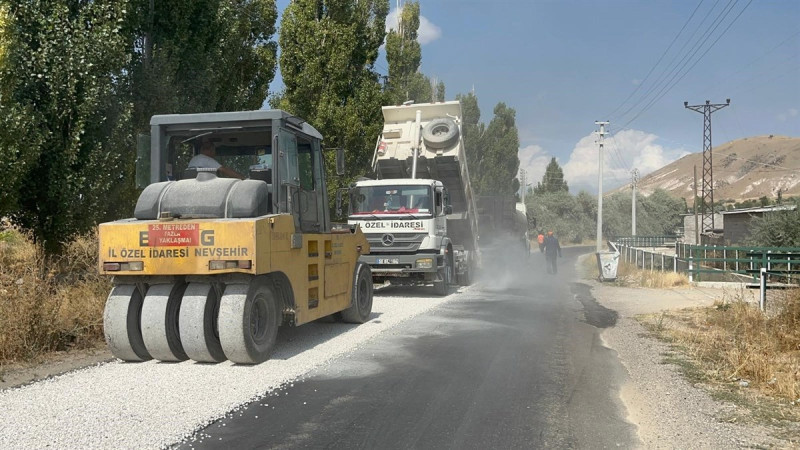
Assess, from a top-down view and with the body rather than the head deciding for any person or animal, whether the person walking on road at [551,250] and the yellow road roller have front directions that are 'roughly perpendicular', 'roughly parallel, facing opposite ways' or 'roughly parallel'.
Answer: roughly parallel, facing opposite ways

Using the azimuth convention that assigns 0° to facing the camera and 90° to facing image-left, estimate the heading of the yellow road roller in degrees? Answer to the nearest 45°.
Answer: approximately 225°

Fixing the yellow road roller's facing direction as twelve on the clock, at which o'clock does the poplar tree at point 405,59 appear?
The poplar tree is roughly at 11 o'clock from the yellow road roller.

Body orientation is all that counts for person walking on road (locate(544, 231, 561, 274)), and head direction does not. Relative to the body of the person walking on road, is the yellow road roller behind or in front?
in front

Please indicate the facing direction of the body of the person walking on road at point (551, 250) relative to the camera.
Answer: toward the camera

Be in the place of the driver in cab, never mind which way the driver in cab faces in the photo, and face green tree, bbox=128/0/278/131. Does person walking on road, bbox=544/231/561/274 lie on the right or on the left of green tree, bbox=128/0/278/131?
right

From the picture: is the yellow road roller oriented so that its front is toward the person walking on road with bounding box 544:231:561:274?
yes

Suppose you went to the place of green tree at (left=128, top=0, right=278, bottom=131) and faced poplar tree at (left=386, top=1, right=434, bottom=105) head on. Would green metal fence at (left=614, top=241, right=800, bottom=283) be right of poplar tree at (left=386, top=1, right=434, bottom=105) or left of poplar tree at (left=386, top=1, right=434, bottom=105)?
right

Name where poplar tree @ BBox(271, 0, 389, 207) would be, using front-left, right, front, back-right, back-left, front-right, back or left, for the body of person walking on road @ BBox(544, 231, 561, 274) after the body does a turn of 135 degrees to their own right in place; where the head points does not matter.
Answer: left

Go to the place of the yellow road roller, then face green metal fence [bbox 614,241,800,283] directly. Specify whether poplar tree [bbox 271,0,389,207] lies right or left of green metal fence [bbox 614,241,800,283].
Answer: left

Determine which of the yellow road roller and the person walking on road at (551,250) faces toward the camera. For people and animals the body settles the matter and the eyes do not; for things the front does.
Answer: the person walking on road

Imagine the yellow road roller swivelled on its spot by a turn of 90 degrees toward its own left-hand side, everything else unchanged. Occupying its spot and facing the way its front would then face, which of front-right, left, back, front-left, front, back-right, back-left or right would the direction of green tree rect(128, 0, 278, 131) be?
front-right

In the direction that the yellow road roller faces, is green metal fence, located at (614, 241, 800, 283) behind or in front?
in front

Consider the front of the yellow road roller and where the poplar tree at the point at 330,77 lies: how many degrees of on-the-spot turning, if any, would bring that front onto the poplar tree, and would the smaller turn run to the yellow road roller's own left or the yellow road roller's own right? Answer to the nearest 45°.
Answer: approximately 45° to the yellow road roller's own left
